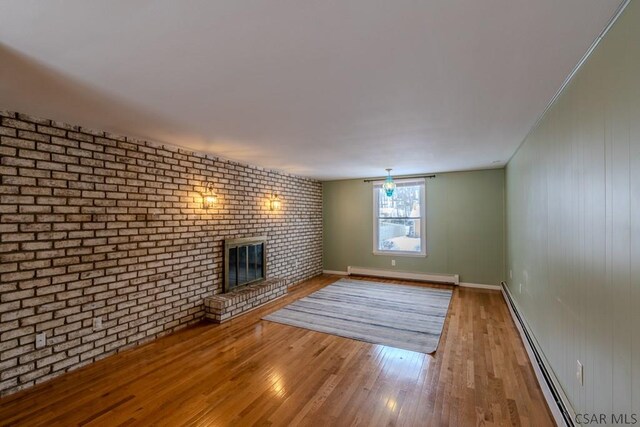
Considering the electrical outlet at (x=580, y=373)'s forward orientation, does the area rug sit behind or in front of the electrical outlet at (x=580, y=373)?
in front

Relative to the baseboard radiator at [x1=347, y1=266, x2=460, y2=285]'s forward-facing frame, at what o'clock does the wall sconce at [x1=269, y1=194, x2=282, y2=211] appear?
The wall sconce is roughly at 2 o'clock from the baseboard radiator.

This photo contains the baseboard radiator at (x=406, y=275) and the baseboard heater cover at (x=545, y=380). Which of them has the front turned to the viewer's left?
the baseboard heater cover

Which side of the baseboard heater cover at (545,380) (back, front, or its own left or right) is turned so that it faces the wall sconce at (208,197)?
front

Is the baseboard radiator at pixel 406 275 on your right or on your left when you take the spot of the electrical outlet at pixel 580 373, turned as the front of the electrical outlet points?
on your right

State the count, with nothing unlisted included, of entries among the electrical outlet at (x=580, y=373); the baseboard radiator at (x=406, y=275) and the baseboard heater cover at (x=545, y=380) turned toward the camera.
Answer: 1

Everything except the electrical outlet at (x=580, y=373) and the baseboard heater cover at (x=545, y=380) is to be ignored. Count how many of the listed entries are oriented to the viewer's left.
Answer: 2

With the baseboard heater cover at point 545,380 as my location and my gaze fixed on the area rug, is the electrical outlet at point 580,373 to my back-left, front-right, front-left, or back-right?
back-left

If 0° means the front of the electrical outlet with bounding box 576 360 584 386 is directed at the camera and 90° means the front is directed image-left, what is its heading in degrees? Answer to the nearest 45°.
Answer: approximately 90°

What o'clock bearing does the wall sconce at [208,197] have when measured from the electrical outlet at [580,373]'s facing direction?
The wall sconce is roughly at 12 o'clock from the electrical outlet.

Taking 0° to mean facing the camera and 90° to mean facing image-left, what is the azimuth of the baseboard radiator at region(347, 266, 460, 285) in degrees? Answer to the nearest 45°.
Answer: approximately 0°

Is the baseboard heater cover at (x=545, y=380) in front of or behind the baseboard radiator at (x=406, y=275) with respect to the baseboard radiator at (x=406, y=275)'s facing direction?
in front

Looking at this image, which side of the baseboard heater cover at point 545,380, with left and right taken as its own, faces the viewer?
left

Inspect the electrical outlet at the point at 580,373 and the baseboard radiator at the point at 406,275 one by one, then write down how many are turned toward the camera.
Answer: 1
